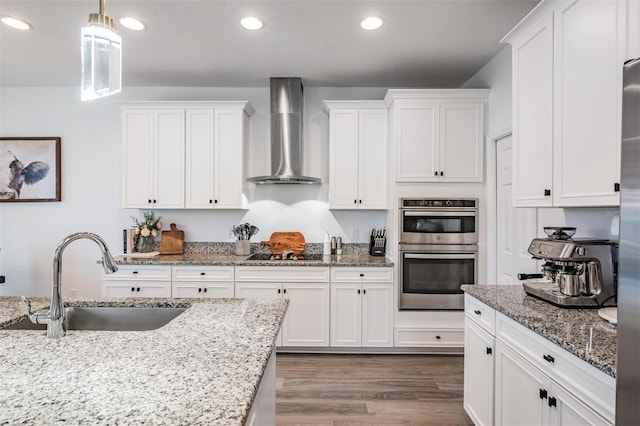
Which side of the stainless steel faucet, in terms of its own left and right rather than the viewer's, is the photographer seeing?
right

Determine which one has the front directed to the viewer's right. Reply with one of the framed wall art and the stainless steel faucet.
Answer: the stainless steel faucet

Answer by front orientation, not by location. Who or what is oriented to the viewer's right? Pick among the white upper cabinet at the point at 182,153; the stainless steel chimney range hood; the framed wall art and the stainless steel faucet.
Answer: the stainless steel faucet

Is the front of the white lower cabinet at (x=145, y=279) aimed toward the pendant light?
yes

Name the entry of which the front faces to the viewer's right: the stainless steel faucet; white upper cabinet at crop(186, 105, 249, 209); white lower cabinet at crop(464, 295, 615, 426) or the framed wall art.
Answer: the stainless steel faucet

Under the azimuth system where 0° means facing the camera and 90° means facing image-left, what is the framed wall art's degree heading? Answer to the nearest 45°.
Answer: approximately 0°

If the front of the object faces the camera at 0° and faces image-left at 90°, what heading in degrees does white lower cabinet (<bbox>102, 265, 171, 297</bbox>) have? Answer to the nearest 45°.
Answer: approximately 0°

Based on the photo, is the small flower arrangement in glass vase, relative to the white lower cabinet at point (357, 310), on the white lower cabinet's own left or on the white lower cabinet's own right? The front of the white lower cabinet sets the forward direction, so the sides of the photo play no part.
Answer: on the white lower cabinet's own right

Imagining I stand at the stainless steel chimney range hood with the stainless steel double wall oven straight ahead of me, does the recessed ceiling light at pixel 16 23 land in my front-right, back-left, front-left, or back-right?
back-right

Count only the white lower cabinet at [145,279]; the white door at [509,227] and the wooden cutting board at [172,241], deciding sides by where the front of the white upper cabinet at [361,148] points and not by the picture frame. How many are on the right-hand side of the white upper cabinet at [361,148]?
2
